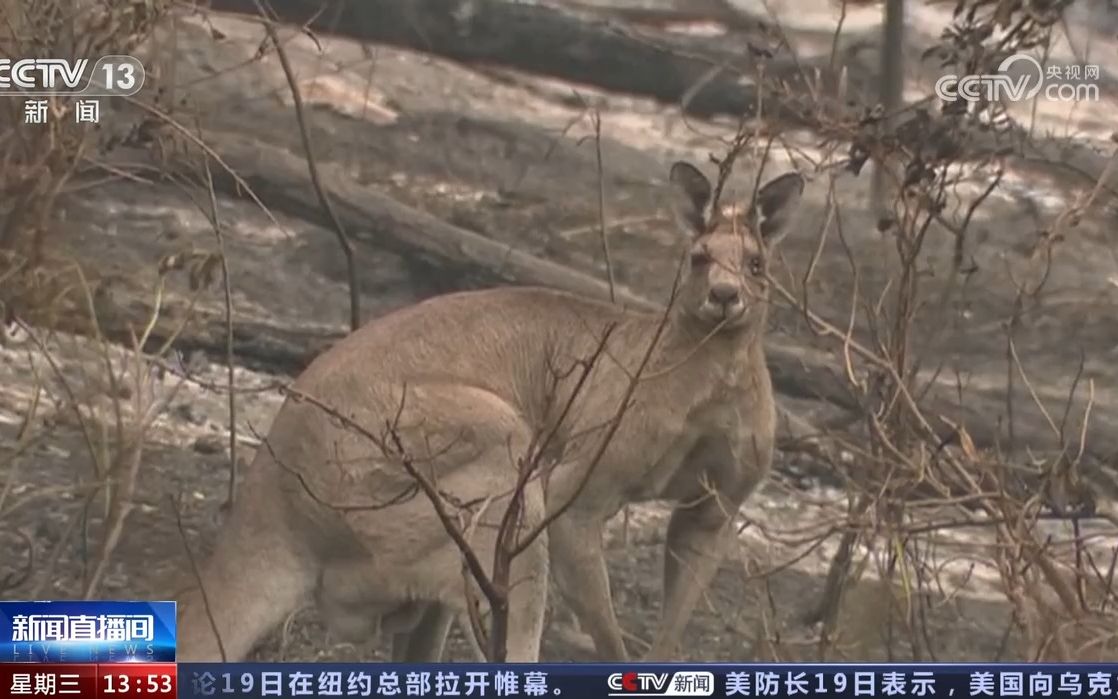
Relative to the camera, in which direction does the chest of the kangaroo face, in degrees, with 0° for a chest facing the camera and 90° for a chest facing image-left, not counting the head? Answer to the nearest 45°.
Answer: approximately 315°
